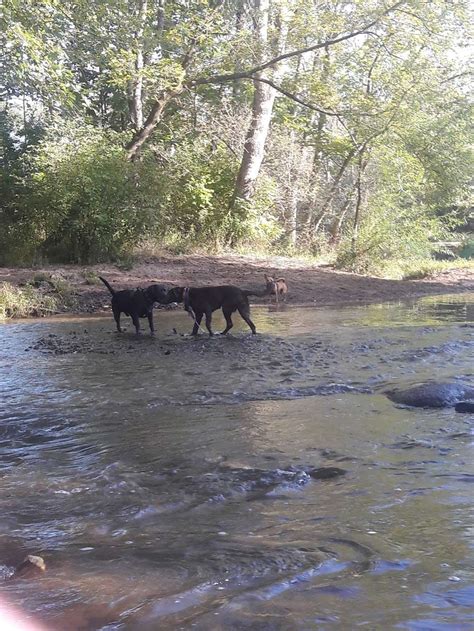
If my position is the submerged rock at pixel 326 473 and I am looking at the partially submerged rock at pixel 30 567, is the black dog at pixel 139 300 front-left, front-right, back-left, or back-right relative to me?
back-right

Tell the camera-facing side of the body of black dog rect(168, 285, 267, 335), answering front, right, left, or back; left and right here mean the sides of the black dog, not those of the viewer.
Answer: left

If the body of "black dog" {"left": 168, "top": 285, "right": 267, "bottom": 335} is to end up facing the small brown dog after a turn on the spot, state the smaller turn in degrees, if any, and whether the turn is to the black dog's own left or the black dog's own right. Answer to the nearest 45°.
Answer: approximately 90° to the black dog's own right

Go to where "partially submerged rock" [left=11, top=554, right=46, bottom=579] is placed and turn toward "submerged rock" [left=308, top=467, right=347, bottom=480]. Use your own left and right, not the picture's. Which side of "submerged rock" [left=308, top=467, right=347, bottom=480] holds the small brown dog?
left

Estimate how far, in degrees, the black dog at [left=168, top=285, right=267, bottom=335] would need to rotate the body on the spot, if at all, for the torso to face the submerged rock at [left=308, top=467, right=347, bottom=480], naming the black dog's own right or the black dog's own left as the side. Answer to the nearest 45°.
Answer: approximately 90° to the black dog's own left

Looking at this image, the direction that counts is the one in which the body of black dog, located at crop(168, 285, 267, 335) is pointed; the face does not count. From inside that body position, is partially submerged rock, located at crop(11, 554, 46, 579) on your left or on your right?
on your left
